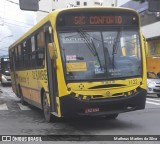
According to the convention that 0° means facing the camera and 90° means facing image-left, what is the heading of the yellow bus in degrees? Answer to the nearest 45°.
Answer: approximately 315°
